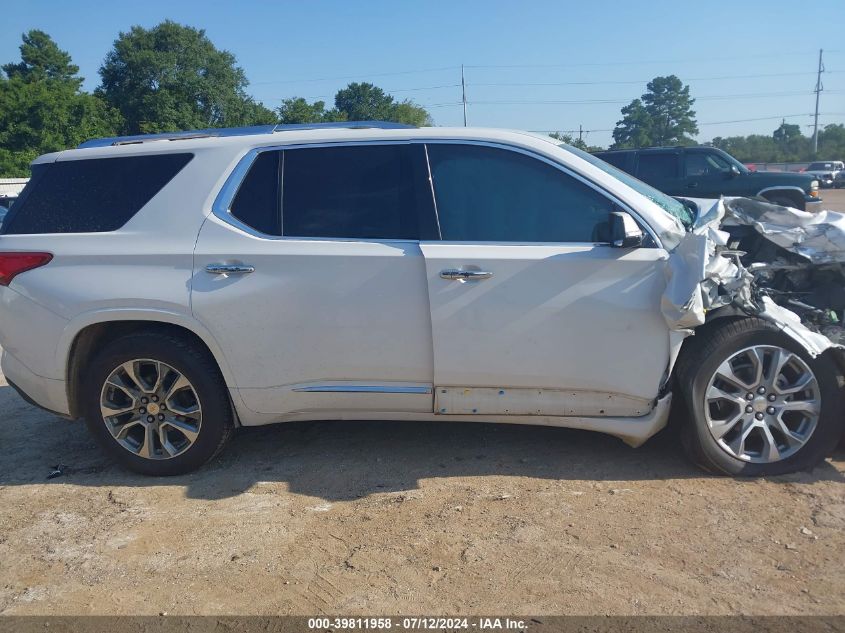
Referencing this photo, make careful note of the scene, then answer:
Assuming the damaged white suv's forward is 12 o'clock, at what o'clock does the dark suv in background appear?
The dark suv in background is roughly at 10 o'clock from the damaged white suv.

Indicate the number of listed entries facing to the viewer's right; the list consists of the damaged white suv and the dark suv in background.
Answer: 2

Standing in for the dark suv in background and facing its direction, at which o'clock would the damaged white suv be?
The damaged white suv is roughly at 3 o'clock from the dark suv in background.

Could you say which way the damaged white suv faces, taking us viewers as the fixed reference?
facing to the right of the viewer

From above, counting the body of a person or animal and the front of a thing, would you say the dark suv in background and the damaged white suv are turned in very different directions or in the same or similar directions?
same or similar directions

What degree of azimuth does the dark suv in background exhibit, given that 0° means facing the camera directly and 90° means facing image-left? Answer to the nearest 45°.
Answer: approximately 270°
